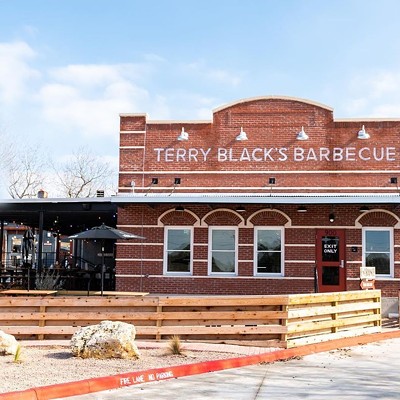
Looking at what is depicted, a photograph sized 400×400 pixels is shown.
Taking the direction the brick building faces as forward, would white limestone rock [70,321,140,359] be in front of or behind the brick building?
in front

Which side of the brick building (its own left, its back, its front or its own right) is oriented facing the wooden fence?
front

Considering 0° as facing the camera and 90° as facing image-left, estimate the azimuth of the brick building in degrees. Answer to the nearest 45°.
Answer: approximately 0°

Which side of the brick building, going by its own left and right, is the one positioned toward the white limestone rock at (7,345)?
front
